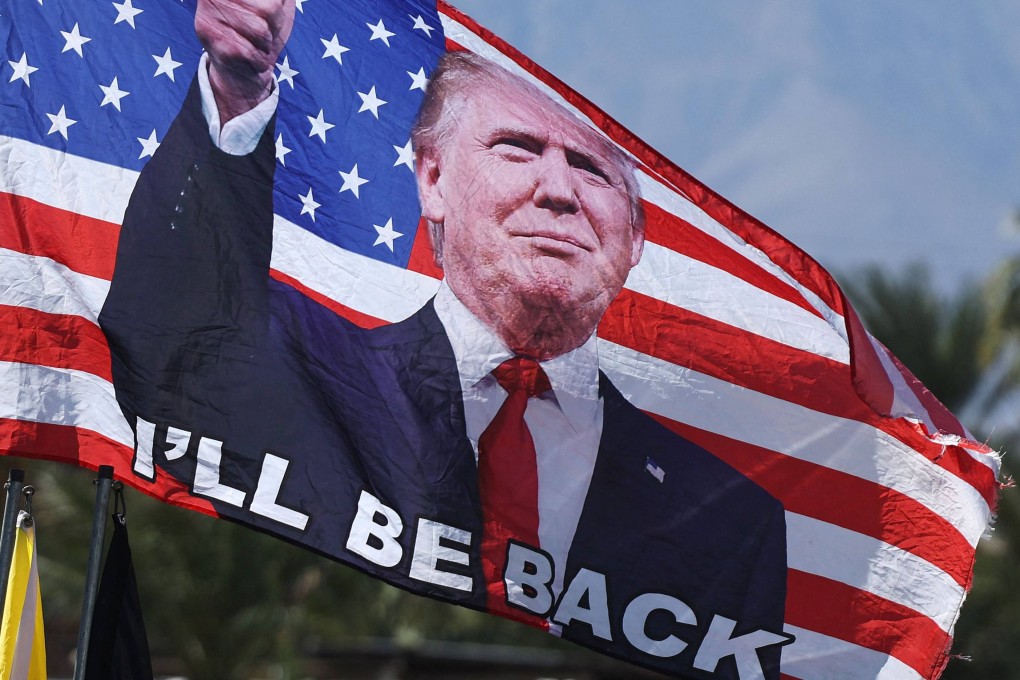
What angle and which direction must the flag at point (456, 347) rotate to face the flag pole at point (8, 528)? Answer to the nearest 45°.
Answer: approximately 90° to its right

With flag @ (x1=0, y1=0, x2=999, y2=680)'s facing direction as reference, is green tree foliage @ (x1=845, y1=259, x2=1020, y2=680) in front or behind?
behind

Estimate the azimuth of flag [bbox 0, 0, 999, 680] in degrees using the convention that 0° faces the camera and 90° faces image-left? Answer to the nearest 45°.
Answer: approximately 0°

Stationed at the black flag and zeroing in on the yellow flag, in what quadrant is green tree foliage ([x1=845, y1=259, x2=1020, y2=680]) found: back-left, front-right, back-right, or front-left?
back-right
